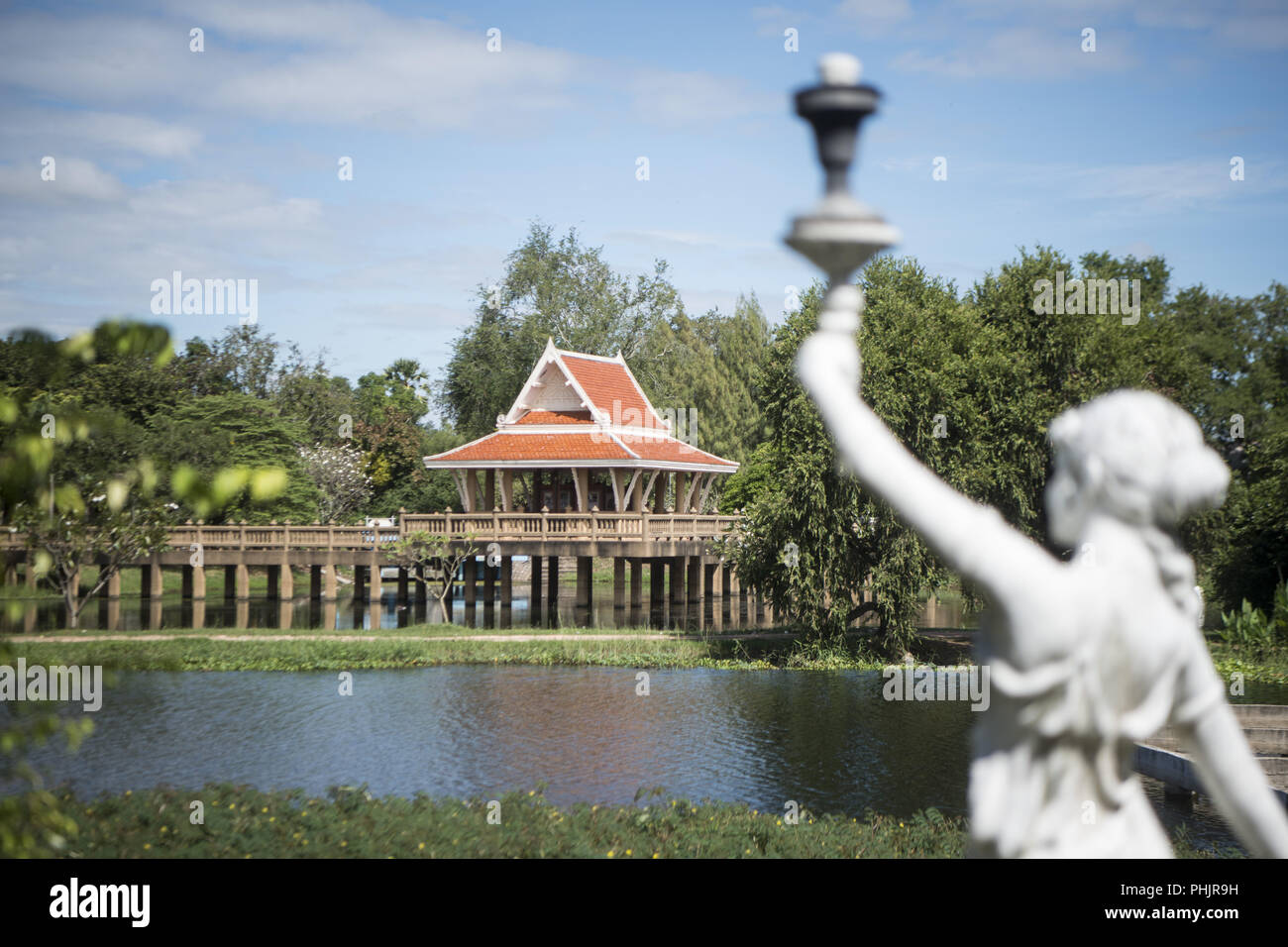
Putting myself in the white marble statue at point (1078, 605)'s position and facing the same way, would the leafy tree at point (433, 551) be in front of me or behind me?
in front

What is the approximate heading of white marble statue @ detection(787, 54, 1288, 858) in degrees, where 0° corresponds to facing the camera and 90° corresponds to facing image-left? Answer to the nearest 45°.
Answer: approximately 135°

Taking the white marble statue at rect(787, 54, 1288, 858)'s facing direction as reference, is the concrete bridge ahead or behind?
ahead
